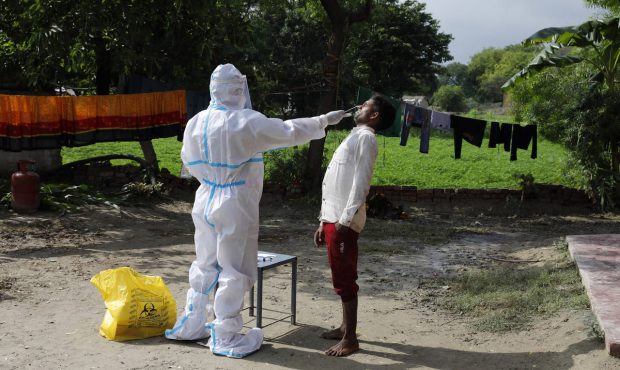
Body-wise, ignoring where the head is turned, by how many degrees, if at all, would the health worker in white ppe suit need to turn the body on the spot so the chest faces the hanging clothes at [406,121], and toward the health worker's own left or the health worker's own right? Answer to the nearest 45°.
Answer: approximately 45° to the health worker's own left

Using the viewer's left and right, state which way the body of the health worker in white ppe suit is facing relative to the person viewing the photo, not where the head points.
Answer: facing away from the viewer and to the right of the viewer

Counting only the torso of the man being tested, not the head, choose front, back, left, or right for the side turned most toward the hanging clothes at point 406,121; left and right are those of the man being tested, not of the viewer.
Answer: right

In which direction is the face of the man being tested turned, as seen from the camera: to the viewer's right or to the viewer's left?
to the viewer's left

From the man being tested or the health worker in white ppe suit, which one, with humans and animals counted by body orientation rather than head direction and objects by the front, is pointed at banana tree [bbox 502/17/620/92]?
the health worker in white ppe suit

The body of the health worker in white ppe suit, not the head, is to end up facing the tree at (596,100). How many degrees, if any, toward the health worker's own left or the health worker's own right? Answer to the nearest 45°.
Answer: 0° — they already face it

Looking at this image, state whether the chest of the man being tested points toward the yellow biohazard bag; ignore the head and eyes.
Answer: yes

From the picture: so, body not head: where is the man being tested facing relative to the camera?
to the viewer's left

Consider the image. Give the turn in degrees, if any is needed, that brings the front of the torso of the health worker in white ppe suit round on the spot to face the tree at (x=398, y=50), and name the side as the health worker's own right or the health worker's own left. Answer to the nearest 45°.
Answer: approximately 45° to the health worker's own left

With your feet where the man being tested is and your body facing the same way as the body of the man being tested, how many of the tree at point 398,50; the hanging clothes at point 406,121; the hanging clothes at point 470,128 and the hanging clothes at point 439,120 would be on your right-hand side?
4
